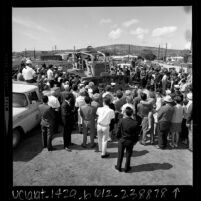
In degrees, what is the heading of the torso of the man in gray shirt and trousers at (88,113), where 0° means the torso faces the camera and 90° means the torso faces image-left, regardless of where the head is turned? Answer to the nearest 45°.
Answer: approximately 180°

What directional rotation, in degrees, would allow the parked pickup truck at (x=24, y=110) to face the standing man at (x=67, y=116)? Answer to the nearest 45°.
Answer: approximately 90° to its left

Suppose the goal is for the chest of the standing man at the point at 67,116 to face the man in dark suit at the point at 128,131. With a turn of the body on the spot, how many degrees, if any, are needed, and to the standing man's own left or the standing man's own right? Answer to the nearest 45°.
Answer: approximately 45° to the standing man's own right

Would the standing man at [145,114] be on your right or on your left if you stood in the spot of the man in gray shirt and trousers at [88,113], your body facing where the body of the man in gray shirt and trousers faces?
on your right

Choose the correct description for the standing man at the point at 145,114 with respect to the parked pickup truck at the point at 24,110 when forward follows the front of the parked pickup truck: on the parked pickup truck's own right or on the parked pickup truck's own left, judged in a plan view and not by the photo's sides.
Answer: on the parked pickup truck's own left

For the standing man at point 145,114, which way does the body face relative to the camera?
away from the camera
